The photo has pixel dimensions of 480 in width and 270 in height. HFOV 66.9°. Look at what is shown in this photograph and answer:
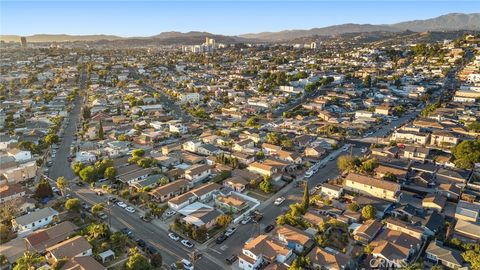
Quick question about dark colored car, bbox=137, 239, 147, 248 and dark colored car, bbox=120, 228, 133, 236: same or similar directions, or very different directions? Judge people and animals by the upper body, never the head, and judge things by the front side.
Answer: same or similar directions

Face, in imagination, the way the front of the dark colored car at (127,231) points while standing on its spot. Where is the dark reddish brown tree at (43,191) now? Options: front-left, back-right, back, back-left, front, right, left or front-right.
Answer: back

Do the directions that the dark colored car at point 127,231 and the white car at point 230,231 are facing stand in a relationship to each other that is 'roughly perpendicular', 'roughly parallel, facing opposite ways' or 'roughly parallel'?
roughly perpendicular

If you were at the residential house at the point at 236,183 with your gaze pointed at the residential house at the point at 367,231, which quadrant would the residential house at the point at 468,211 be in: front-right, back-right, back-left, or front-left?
front-left

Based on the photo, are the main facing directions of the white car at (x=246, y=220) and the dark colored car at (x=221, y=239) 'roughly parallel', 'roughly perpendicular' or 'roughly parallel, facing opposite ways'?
roughly parallel

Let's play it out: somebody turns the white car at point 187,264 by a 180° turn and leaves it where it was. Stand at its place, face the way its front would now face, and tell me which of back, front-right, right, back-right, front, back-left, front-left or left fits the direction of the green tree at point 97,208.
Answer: front

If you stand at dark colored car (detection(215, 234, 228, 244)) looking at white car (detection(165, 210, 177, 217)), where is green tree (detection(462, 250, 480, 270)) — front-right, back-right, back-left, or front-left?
back-right

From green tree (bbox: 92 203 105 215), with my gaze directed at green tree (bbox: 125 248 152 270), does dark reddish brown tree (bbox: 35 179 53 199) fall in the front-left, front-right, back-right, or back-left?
back-right
